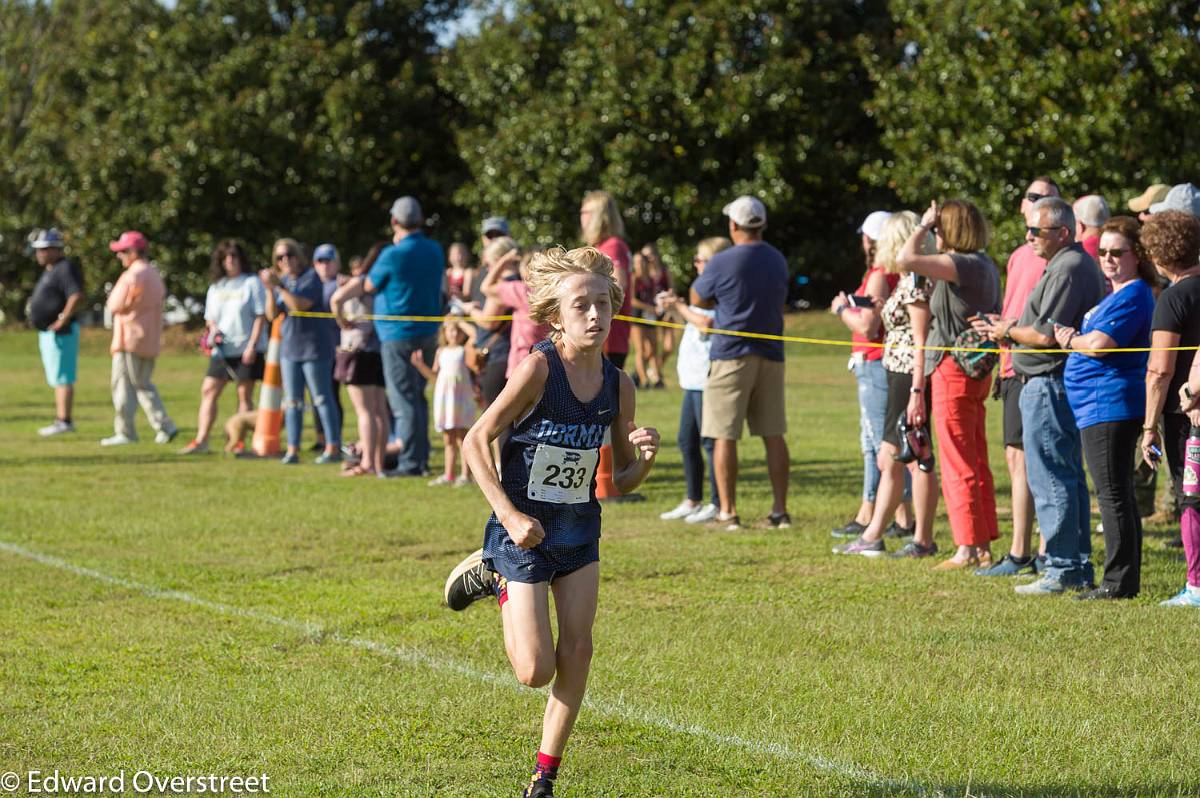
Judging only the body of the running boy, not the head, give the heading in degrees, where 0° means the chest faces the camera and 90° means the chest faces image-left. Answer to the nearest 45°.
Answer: approximately 315°

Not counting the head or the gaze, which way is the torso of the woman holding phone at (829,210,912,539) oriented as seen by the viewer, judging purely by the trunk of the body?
to the viewer's left

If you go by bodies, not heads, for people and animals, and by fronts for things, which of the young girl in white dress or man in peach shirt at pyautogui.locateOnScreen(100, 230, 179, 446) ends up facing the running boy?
the young girl in white dress

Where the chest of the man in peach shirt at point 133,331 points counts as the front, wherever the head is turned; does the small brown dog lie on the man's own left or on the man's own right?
on the man's own left

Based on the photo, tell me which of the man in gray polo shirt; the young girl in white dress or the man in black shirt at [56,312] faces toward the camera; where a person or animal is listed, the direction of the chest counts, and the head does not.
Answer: the young girl in white dress

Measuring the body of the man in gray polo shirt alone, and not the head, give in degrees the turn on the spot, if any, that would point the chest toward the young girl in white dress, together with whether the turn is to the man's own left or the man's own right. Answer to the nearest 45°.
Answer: approximately 45° to the man's own right

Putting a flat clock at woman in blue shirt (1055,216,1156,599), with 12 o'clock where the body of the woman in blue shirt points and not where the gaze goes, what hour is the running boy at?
The running boy is roughly at 10 o'clock from the woman in blue shirt.

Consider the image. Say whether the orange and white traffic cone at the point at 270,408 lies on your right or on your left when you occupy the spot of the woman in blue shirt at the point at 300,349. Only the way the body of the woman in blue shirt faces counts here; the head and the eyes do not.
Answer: on your right

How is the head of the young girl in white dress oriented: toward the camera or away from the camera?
toward the camera

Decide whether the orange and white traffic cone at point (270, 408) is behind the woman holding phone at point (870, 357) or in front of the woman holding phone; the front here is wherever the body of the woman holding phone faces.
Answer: in front

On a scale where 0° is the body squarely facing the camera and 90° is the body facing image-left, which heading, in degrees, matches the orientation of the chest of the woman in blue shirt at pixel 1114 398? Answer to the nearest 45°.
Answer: approximately 90°

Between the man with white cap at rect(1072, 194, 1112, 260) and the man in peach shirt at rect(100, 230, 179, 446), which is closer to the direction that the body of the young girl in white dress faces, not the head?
the man with white cap

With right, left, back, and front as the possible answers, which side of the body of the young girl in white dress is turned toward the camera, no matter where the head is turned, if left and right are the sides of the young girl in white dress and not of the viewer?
front

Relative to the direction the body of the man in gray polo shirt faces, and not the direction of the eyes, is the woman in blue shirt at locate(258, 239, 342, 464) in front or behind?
in front

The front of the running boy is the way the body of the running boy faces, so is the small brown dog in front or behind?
behind

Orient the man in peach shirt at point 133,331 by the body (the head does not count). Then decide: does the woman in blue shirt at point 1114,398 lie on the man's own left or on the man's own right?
on the man's own left
